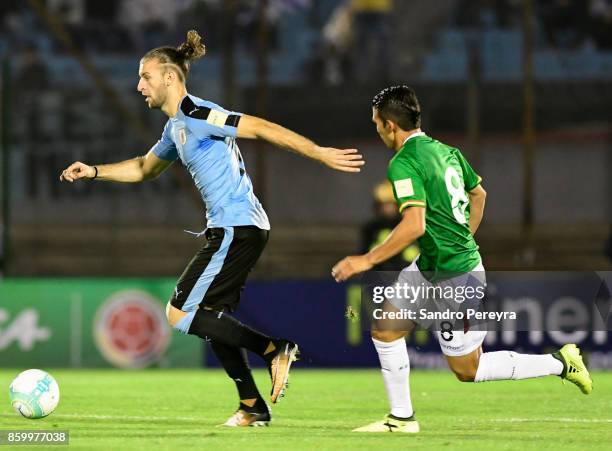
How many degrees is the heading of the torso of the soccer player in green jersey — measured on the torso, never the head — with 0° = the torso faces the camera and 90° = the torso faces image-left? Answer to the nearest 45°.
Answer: approximately 135°

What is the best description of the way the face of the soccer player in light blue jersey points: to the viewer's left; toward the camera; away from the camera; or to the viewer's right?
to the viewer's left

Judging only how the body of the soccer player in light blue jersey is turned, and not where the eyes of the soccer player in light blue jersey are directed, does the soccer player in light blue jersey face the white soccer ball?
yes

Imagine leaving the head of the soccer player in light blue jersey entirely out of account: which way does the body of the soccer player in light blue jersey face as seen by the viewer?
to the viewer's left

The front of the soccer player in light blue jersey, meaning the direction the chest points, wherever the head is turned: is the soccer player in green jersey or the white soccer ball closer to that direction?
the white soccer ball

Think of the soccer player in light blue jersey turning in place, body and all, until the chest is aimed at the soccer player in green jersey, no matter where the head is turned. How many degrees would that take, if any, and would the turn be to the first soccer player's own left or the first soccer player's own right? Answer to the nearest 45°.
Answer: approximately 180°
